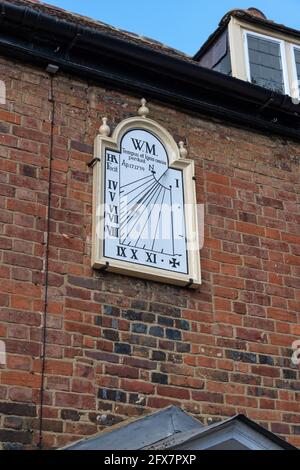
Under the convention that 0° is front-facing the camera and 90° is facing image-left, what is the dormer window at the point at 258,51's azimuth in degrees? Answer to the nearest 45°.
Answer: approximately 315°
